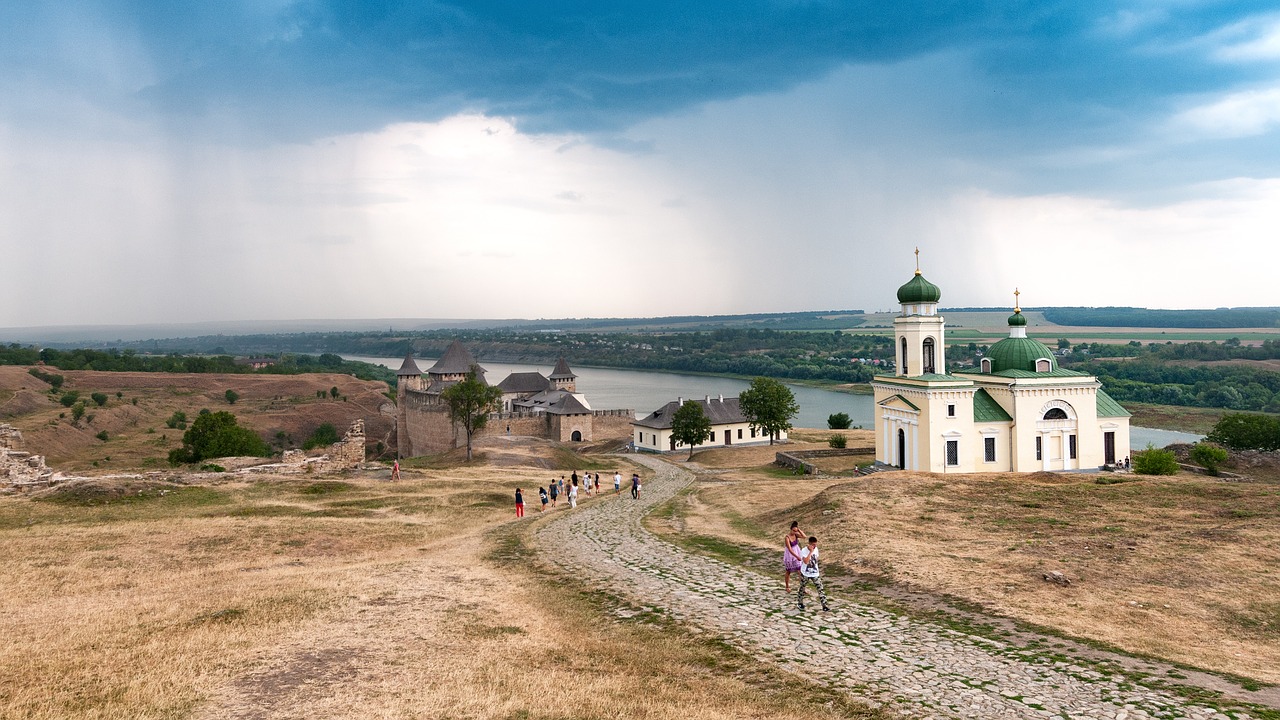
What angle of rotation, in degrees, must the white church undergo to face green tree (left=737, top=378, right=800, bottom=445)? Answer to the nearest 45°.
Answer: approximately 90° to its right

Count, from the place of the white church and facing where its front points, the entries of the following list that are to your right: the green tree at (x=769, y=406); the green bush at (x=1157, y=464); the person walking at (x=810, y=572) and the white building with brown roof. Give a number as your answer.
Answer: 2

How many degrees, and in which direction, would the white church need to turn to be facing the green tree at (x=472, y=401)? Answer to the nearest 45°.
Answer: approximately 45° to its right

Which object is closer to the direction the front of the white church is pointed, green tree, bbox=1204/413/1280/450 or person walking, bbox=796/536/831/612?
the person walking

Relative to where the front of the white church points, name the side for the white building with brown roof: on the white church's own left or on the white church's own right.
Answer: on the white church's own right

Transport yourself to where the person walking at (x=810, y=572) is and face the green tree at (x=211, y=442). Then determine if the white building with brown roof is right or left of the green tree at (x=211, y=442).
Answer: right

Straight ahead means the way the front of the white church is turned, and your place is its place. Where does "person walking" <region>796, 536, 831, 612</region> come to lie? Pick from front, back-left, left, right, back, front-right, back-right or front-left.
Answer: front-left

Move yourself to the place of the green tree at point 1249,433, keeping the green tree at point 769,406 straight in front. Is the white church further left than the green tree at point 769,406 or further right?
left

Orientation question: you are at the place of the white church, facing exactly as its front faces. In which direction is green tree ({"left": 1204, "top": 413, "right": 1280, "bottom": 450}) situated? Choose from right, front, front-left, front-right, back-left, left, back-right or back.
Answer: back

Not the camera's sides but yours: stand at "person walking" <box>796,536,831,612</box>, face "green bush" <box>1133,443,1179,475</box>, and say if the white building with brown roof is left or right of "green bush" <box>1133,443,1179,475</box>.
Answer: left

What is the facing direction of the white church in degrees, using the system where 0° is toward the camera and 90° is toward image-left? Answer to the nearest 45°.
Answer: approximately 45°

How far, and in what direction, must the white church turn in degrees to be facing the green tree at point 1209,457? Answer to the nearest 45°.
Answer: approximately 135° to its left
